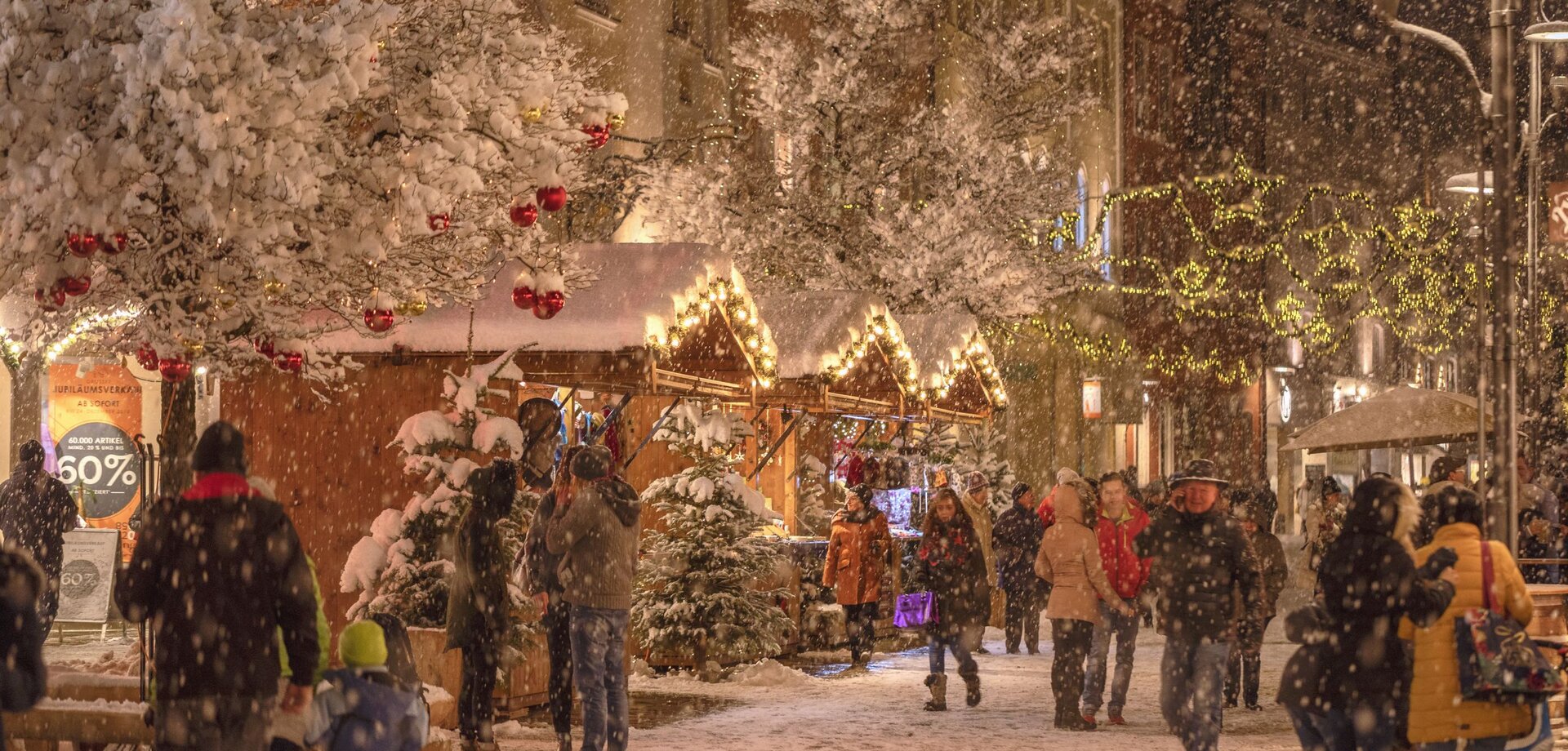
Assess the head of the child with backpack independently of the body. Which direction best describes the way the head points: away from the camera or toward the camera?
away from the camera

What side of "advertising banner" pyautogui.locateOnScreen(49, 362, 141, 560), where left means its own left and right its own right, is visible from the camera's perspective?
front

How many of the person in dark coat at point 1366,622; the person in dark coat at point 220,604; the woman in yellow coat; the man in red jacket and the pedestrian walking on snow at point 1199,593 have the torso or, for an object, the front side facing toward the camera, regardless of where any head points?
2

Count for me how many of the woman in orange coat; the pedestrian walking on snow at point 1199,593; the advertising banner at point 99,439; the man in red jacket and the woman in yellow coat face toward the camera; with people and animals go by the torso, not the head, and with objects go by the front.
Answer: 4

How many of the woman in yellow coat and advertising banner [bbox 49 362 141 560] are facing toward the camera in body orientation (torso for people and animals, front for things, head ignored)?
1

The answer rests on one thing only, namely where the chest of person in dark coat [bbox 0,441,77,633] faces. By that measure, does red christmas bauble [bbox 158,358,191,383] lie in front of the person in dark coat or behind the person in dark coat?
behind

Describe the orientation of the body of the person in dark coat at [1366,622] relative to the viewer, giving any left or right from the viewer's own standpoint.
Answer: facing away from the viewer and to the right of the viewer

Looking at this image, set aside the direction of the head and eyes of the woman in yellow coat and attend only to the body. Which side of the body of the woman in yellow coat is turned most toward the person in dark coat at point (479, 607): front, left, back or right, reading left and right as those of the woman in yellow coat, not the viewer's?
left

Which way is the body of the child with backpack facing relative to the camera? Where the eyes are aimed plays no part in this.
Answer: away from the camera

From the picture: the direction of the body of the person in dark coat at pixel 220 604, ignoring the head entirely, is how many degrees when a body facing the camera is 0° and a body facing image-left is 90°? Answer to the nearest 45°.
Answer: approximately 180°

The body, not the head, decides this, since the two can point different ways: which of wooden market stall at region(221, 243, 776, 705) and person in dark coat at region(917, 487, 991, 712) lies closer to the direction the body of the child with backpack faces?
the wooden market stall

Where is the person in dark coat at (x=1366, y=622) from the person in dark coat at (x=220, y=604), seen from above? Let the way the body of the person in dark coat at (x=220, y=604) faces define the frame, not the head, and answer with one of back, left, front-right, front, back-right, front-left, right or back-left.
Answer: right
